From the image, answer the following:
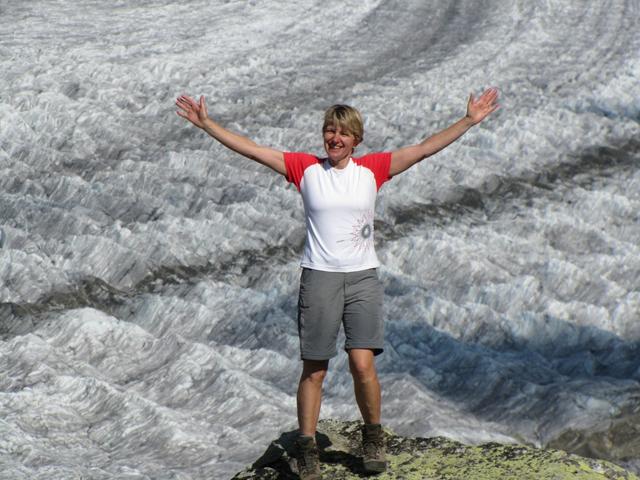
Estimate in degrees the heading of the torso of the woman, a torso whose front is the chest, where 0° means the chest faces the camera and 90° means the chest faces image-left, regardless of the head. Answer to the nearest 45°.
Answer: approximately 0°
